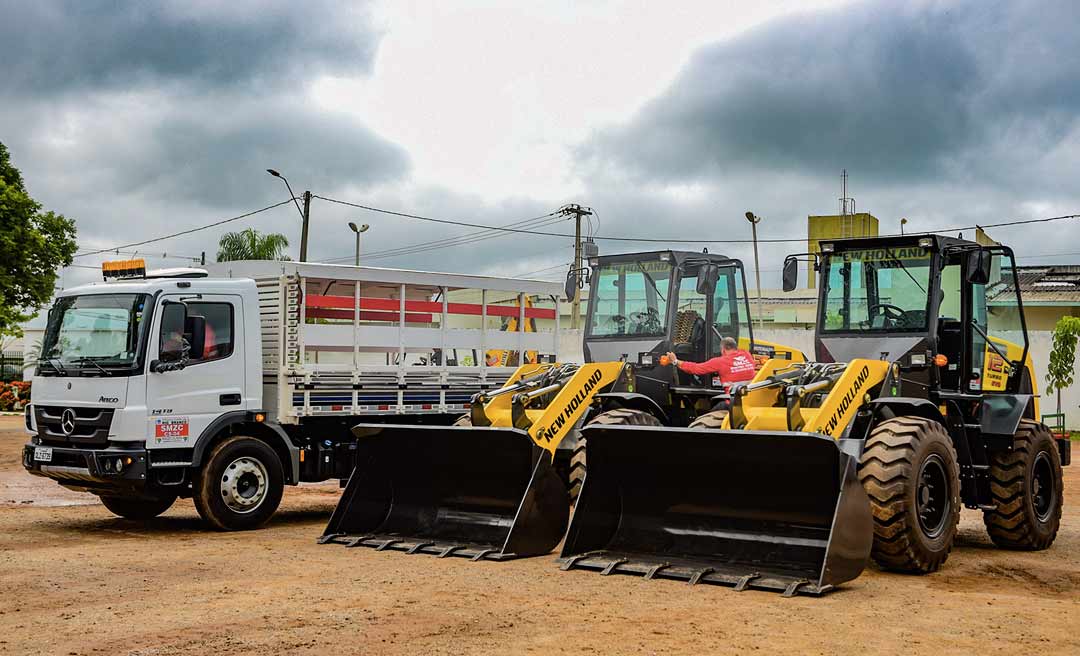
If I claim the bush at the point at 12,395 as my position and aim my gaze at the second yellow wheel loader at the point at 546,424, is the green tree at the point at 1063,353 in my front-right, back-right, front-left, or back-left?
front-left

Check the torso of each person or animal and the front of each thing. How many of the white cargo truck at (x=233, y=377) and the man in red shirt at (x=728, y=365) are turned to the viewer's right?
0

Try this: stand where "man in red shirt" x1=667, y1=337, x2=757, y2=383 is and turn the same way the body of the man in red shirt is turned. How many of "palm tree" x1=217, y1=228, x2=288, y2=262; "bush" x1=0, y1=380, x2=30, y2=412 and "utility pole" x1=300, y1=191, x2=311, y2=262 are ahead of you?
3

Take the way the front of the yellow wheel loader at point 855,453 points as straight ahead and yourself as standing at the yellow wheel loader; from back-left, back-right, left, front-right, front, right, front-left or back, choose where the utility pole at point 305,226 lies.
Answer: right

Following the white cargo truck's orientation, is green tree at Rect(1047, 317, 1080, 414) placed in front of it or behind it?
behind

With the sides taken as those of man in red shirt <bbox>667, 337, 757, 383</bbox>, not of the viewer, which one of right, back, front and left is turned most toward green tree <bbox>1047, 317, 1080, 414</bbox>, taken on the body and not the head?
right

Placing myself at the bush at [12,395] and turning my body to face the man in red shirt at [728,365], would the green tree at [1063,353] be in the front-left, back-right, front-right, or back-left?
front-left

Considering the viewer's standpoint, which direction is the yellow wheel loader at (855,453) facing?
facing the viewer and to the left of the viewer

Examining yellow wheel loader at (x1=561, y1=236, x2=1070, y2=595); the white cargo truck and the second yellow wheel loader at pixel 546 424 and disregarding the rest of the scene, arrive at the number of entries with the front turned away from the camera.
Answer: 0

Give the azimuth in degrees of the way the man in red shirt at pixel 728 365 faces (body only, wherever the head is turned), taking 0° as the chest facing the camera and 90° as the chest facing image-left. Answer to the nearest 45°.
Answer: approximately 135°

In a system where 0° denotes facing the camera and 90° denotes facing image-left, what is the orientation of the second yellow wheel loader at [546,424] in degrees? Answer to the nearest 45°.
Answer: approximately 45°

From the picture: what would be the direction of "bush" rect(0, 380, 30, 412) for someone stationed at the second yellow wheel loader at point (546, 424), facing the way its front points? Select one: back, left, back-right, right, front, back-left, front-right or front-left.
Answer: right

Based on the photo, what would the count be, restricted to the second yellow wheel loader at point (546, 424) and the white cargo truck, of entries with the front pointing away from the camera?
0

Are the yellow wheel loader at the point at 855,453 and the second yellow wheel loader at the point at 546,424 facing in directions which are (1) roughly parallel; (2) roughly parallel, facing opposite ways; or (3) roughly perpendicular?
roughly parallel

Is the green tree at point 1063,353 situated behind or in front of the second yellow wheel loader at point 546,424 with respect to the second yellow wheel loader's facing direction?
behind
